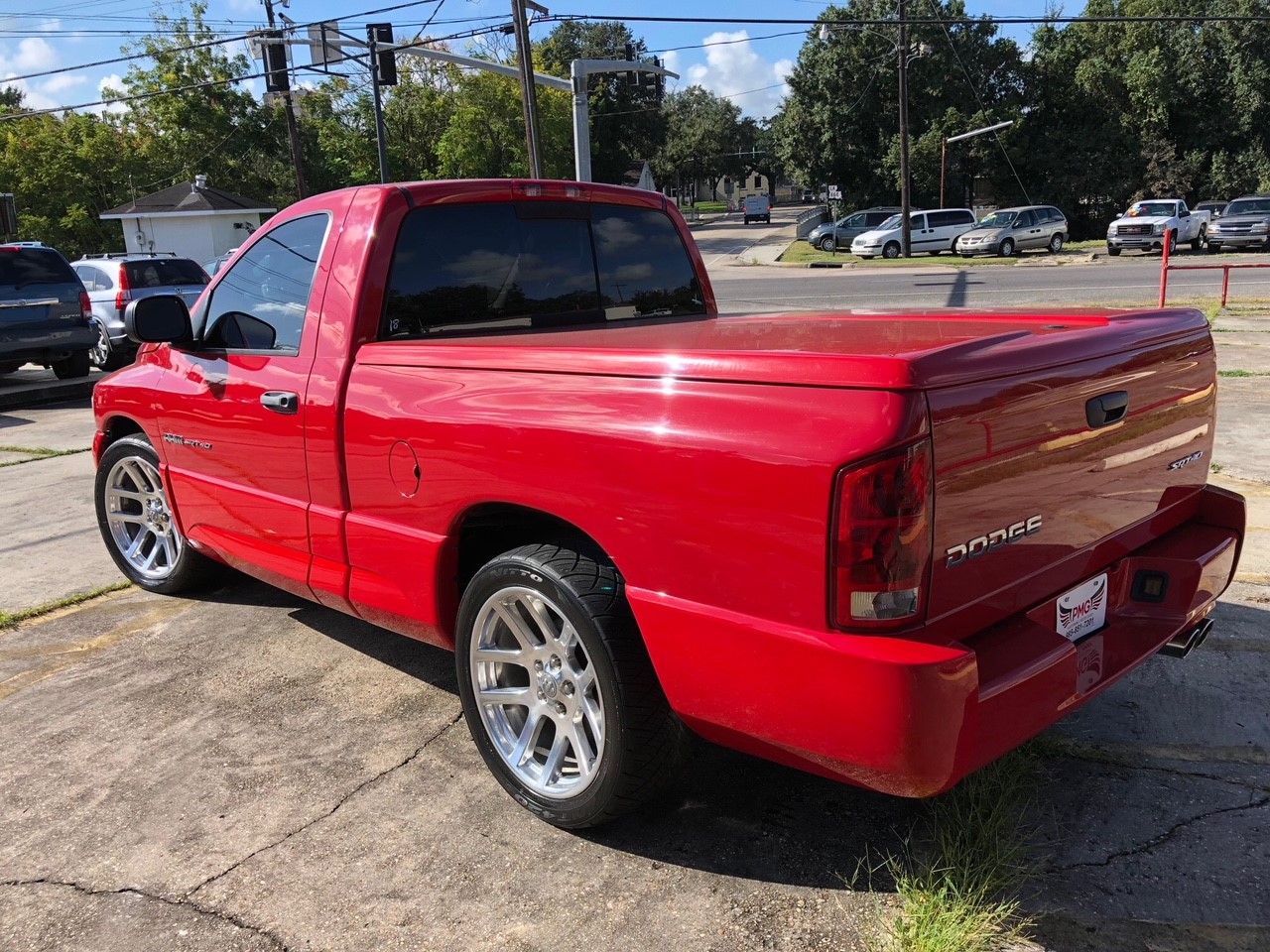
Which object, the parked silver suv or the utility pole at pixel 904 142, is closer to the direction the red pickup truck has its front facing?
the parked silver suv

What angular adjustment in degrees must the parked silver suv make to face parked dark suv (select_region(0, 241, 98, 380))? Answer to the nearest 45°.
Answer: approximately 135° to its left

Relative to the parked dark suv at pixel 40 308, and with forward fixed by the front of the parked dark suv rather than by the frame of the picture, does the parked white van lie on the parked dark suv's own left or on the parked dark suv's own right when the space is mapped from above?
on the parked dark suv's own right

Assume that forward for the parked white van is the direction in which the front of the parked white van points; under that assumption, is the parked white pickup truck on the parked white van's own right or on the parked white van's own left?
on the parked white van's own left

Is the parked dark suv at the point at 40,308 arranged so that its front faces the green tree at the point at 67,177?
yes

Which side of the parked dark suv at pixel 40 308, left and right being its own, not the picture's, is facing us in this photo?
back

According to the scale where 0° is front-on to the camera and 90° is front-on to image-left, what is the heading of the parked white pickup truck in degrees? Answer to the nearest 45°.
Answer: approximately 45°

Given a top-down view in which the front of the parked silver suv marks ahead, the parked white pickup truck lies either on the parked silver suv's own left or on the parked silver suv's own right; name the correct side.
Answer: on the parked silver suv's own right

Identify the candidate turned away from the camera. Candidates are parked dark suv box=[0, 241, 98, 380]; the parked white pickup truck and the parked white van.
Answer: the parked dark suv

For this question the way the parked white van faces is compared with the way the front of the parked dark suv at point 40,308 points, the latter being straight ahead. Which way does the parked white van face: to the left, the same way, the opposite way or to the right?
to the left

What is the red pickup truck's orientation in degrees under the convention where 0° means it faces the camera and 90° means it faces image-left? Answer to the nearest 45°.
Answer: approximately 135°

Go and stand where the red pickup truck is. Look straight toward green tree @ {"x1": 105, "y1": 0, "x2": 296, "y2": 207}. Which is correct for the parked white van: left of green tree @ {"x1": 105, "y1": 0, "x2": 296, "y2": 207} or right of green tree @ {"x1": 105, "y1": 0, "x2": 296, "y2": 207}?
right

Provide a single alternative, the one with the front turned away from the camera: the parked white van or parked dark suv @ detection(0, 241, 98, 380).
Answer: the parked dark suv

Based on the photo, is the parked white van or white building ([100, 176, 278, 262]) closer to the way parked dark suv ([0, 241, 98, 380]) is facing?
the white building

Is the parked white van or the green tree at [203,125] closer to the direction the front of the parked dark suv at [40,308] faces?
the green tree
